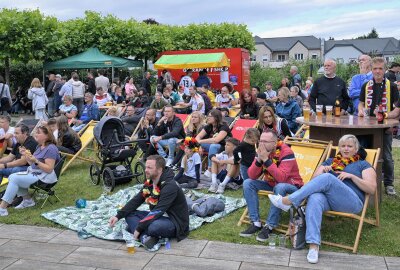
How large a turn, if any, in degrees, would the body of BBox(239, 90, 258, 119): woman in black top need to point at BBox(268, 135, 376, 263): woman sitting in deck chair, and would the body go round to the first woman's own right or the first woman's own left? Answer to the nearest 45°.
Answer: approximately 45° to the first woman's own left

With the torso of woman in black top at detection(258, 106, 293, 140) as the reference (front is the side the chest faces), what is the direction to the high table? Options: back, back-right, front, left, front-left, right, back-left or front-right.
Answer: left

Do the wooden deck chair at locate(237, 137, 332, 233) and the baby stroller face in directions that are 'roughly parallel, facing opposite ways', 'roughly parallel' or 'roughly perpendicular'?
roughly perpendicular

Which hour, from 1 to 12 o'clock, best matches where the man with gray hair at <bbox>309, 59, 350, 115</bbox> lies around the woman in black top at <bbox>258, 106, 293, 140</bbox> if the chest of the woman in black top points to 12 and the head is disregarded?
The man with gray hair is roughly at 7 o'clock from the woman in black top.

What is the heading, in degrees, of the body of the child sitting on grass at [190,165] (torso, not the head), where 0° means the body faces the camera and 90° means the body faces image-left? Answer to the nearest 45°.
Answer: approximately 45°

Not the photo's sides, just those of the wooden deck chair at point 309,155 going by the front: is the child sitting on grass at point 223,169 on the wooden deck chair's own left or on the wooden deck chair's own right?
on the wooden deck chair's own right

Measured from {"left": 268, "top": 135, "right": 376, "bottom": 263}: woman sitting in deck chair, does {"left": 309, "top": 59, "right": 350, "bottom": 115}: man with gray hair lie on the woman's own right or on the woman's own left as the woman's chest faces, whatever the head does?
on the woman's own right

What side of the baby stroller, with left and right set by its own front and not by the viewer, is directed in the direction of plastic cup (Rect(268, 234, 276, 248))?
front

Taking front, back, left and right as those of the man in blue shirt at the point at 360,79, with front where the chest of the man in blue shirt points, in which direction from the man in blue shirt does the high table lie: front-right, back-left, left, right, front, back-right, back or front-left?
front-left

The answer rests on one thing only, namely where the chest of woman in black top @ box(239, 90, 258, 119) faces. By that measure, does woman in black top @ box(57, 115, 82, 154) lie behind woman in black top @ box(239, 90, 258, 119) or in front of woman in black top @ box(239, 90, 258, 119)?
in front
